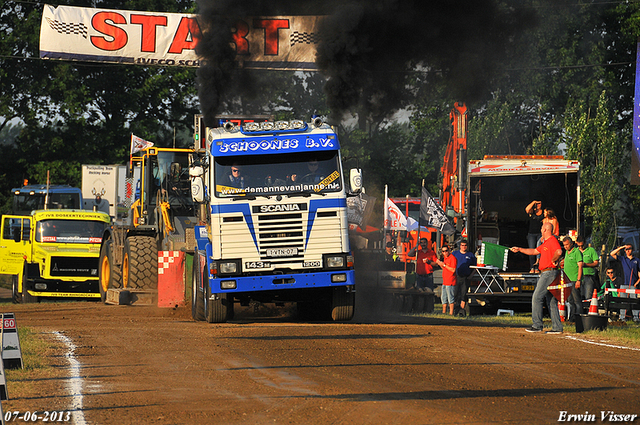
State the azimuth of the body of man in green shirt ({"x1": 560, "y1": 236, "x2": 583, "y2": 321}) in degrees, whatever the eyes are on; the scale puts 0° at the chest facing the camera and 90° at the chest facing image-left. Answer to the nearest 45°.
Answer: approximately 45°

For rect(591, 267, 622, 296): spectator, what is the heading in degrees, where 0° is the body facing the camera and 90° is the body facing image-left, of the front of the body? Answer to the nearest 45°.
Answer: approximately 45°

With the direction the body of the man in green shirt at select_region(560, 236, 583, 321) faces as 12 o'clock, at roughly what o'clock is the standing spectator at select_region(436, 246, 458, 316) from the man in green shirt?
The standing spectator is roughly at 3 o'clock from the man in green shirt.

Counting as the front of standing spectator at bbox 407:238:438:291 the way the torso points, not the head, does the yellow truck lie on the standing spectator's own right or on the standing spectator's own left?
on the standing spectator's own right

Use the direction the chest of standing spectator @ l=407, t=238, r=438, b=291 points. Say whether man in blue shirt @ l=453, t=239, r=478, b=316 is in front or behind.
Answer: in front

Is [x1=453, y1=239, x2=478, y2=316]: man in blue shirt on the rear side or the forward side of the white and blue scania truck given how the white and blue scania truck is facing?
on the rear side

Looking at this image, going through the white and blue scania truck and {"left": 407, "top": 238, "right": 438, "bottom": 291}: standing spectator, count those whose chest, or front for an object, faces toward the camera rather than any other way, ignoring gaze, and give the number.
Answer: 2

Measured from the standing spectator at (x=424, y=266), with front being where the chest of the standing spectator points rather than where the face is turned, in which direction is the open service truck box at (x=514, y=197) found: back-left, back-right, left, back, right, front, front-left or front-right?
left

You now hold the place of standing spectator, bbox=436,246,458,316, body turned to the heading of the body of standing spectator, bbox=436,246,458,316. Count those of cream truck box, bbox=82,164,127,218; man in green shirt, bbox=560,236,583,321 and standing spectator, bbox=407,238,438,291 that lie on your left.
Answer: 1
